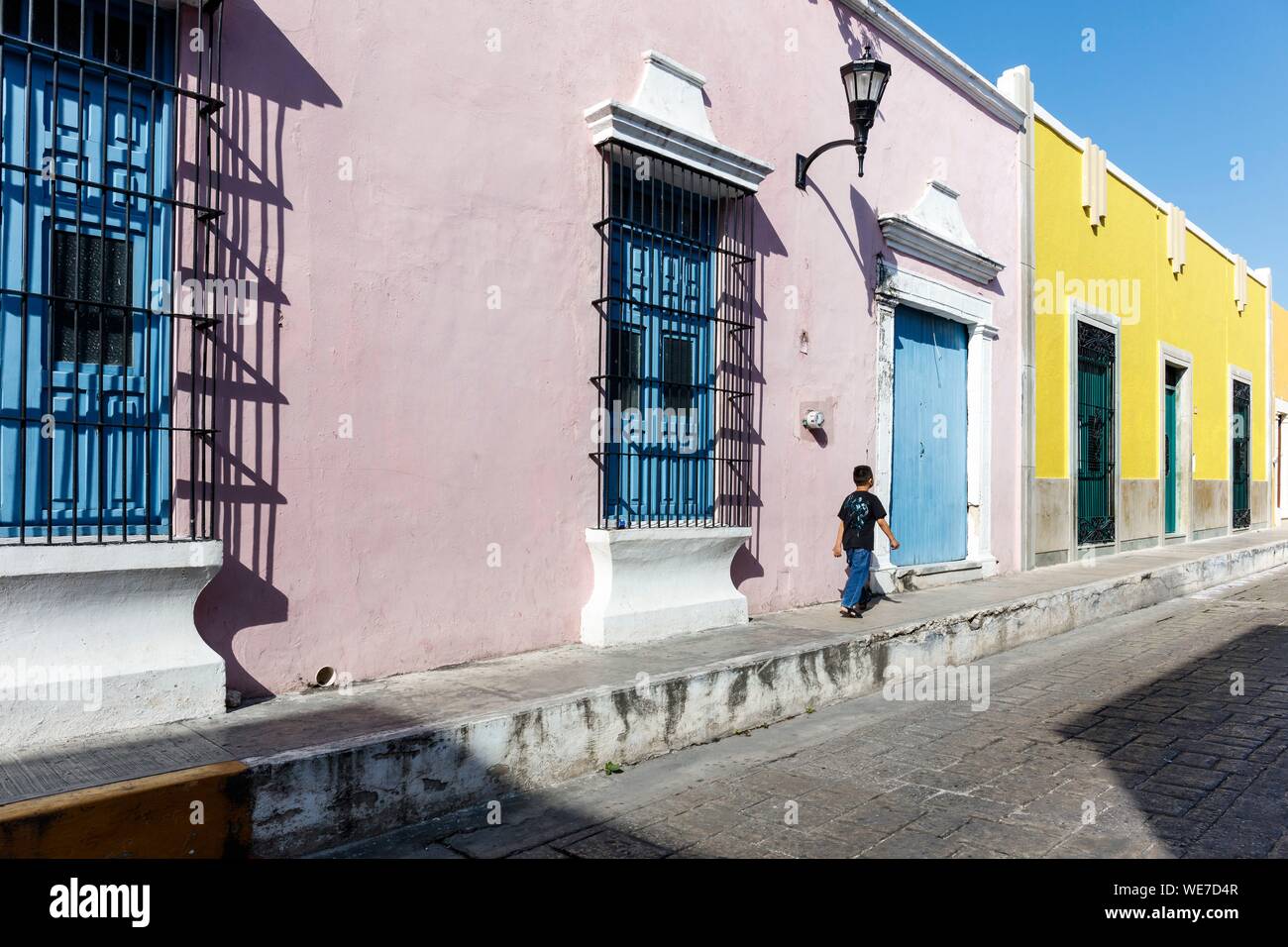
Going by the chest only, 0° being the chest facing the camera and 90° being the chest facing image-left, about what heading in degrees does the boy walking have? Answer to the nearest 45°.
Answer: approximately 225°

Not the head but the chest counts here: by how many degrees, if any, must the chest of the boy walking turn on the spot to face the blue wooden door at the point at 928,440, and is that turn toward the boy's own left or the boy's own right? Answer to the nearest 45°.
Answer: approximately 45° to the boy's own left

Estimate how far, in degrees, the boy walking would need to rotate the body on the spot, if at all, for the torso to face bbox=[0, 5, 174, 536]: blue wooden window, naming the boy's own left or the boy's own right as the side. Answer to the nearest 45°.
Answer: approximately 180°

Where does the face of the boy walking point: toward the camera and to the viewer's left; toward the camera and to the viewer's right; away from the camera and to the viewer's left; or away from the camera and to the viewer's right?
away from the camera and to the viewer's right

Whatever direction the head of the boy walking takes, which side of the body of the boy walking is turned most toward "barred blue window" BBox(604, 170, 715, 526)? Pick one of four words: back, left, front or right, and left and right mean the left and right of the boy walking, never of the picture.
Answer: back

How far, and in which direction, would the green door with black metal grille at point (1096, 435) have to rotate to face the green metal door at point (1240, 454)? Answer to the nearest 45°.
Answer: approximately 135° to its left

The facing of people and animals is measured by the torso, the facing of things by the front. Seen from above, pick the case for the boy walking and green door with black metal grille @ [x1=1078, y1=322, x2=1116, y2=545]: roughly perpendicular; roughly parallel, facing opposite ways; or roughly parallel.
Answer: roughly perpendicular

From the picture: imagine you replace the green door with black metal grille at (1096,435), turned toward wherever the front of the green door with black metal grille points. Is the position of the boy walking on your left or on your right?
on your right

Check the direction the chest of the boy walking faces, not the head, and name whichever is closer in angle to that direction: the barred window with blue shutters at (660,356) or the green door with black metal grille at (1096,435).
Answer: the green door with black metal grille

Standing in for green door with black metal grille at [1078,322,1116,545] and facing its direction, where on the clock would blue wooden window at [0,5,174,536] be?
The blue wooden window is roughly at 2 o'clock from the green door with black metal grille.

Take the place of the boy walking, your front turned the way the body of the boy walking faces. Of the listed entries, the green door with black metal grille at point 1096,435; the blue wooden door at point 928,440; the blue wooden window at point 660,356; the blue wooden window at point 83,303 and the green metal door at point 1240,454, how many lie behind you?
2
